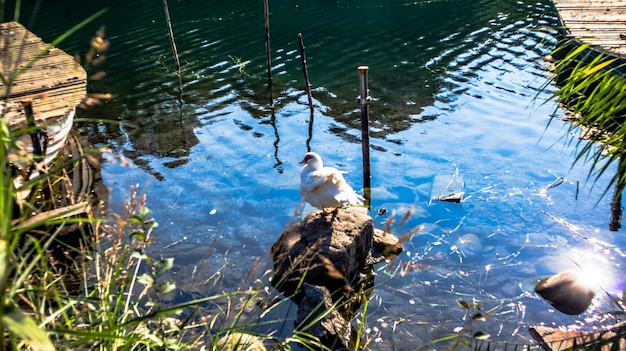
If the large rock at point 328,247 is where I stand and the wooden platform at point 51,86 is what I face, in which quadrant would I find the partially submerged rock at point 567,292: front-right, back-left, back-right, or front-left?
back-right

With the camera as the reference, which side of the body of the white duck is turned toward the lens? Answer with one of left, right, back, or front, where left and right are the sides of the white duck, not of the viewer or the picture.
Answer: left

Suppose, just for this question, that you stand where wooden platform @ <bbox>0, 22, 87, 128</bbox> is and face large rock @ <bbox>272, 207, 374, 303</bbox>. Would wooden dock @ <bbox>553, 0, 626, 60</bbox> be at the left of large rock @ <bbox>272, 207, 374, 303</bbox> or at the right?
left

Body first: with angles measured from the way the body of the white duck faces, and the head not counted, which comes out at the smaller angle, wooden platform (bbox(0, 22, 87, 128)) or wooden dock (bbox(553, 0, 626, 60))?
the wooden platform

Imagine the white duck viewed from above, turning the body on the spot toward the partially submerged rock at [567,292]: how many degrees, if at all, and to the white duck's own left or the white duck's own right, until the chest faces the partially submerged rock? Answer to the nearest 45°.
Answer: approximately 180°

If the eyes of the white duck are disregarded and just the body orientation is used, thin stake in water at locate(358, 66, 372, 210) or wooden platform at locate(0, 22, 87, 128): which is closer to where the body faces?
the wooden platform

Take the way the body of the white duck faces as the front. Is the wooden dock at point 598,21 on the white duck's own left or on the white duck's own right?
on the white duck's own right

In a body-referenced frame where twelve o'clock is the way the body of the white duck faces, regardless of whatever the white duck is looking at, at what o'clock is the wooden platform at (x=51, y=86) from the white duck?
The wooden platform is roughly at 1 o'clock from the white duck.
